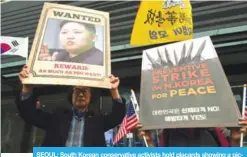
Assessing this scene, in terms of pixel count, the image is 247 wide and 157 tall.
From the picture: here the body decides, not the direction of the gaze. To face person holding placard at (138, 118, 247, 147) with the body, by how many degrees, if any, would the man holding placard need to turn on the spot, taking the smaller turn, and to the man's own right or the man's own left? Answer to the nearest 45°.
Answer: approximately 90° to the man's own left

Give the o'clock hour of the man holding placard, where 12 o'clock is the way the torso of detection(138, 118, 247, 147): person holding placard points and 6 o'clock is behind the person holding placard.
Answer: The man holding placard is roughly at 2 o'clock from the person holding placard.

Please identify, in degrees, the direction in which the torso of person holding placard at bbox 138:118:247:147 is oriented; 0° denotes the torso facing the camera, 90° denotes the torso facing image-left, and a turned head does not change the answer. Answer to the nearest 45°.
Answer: approximately 0°

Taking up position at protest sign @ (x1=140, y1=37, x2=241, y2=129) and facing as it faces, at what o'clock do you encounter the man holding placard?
The man holding placard is roughly at 2 o'clock from the protest sign.

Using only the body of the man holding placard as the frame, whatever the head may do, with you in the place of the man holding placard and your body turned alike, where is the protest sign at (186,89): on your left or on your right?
on your left

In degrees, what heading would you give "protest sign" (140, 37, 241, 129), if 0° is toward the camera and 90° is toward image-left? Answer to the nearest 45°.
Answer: approximately 0°

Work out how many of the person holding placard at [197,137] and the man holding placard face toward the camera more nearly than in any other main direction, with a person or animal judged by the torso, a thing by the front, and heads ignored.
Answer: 2
